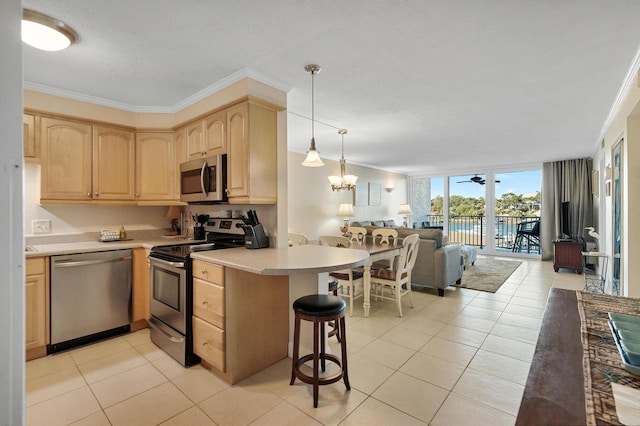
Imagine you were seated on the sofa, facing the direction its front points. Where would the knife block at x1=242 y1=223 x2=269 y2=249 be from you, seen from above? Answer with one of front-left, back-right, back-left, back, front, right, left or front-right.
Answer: back

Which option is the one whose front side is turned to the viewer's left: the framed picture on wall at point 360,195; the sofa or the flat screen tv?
the flat screen tv

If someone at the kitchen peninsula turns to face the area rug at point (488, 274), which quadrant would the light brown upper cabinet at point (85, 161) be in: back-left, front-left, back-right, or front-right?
back-left

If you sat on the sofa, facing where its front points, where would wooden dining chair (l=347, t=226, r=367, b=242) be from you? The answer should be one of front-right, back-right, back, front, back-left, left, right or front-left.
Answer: back-left

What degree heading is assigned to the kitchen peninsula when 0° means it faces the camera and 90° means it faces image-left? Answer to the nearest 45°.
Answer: approximately 45°

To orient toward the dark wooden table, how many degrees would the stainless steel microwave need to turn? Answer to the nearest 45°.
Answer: approximately 45° to its left

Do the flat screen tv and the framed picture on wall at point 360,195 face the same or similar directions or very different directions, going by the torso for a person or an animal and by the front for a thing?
very different directions

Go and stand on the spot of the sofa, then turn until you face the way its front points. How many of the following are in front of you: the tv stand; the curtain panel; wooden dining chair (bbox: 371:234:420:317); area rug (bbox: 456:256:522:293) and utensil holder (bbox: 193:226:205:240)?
3

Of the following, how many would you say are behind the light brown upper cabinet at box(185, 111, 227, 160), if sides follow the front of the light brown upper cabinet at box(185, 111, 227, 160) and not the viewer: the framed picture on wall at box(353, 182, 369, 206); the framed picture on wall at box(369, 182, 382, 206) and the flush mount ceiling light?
2

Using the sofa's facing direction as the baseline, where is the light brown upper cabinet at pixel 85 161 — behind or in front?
behind
